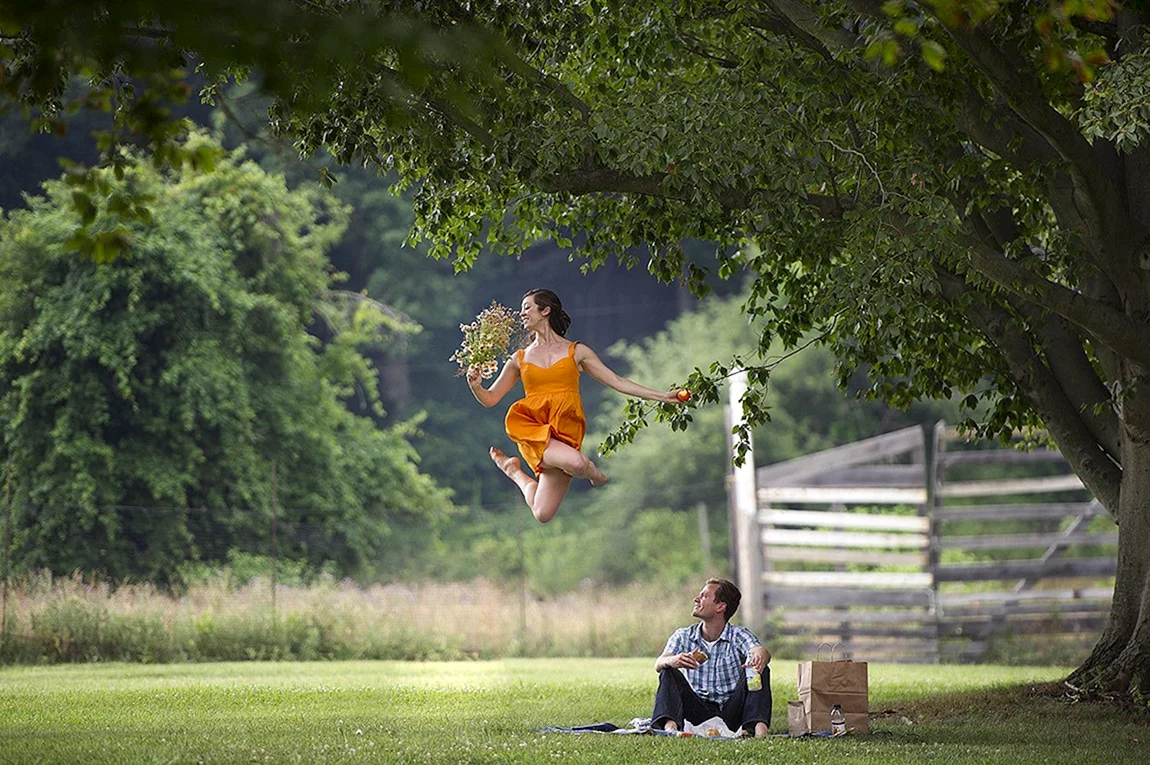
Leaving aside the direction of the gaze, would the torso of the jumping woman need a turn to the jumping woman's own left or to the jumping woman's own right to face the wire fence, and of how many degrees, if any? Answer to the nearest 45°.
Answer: approximately 180°

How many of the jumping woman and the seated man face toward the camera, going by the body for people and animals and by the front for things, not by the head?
2

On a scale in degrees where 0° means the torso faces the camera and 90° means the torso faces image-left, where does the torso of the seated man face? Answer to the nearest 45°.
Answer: approximately 0°

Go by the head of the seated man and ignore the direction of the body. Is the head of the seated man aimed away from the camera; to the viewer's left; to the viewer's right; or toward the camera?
to the viewer's left

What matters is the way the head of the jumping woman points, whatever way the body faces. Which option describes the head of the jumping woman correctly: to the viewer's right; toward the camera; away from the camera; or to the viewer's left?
to the viewer's left

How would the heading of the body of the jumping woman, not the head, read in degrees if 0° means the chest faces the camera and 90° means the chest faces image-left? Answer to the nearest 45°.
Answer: approximately 0°

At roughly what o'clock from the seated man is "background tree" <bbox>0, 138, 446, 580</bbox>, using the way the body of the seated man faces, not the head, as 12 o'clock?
The background tree is roughly at 5 o'clock from the seated man.
